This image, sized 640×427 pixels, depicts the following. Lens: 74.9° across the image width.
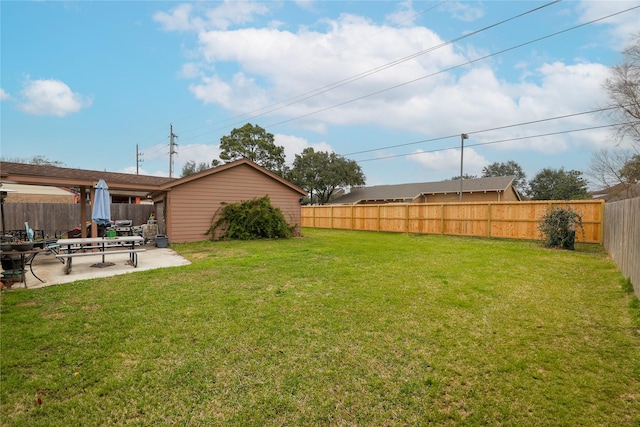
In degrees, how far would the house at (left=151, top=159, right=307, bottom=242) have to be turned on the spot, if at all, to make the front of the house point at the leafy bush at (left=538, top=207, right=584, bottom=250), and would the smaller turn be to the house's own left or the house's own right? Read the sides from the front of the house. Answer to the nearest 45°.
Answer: approximately 135° to the house's own left

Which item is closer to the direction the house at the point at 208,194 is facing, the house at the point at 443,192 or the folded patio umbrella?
the folded patio umbrella

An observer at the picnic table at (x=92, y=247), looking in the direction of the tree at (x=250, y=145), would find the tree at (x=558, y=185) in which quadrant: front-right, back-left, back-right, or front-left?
front-right

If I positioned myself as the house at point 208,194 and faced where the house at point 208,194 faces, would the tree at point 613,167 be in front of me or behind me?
behind

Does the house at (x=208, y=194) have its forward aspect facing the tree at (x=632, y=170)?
no

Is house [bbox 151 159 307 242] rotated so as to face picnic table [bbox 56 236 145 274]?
no

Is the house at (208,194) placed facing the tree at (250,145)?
no

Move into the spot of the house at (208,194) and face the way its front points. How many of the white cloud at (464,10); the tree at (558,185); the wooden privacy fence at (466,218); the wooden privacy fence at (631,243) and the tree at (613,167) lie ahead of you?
0
